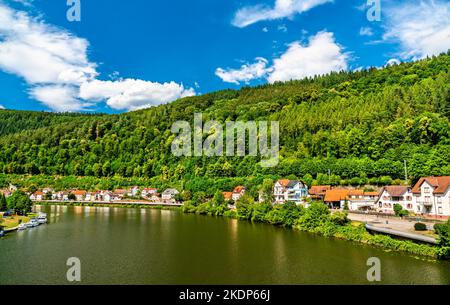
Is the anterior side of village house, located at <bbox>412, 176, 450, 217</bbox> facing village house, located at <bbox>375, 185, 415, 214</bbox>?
no

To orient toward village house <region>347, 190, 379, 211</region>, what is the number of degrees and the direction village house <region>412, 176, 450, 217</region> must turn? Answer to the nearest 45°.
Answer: approximately 90° to its right

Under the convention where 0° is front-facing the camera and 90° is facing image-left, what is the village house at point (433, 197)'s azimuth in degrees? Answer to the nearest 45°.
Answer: approximately 45°

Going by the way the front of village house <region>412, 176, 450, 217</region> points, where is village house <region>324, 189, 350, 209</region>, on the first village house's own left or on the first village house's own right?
on the first village house's own right
